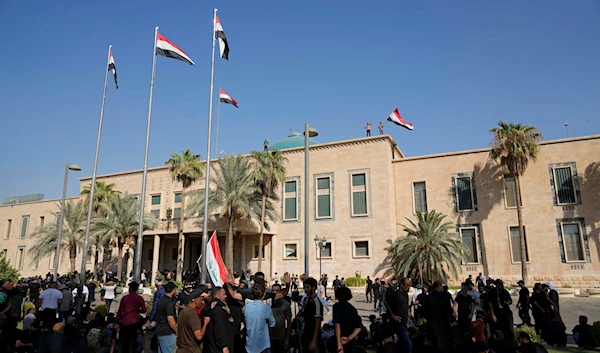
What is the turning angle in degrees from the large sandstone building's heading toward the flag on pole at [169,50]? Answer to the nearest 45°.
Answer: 0° — it already faces it

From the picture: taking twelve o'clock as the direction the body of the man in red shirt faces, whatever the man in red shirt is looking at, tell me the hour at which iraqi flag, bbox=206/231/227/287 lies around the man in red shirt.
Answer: The iraqi flag is roughly at 1 o'clock from the man in red shirt.

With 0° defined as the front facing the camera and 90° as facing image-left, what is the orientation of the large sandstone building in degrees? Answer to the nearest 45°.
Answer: approximately 45°

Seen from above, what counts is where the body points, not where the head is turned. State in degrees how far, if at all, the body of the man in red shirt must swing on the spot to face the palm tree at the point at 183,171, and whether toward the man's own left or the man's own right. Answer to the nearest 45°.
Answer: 0° — they already face it

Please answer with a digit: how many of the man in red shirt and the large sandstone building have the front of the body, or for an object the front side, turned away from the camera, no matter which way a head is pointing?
1

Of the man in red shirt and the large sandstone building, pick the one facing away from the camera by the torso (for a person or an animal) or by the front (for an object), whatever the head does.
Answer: the man in red shirt

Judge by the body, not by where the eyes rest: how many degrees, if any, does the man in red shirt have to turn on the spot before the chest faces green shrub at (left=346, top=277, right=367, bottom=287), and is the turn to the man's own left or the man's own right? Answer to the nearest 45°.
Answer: approximately 45° to the man's own right

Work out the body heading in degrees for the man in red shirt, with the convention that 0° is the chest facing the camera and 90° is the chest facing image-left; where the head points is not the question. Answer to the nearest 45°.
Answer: approximately 180°

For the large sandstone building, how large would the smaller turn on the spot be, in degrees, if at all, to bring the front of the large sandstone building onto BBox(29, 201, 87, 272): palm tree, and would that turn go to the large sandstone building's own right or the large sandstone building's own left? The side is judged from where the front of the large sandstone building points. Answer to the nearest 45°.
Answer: approximately 45° to the large sandstone building's own right
